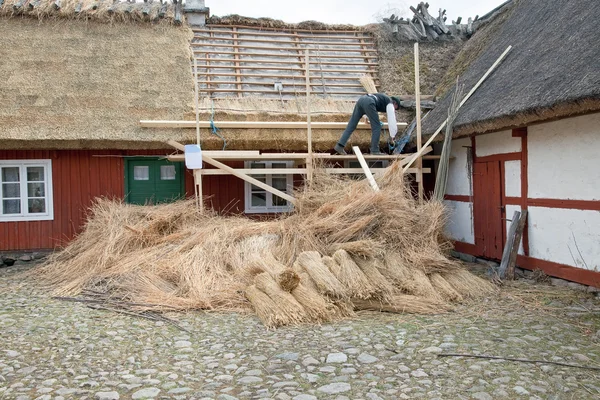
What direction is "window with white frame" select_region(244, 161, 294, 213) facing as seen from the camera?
toward the camera

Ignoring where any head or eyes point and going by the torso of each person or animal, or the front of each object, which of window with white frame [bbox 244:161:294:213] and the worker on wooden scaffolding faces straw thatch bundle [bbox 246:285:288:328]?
the window with white frame

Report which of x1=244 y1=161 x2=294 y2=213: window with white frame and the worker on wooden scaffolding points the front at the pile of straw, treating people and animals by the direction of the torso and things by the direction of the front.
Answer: the window with white frame

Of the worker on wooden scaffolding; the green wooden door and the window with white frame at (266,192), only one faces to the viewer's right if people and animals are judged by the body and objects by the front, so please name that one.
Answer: the worker on wooden scaffolding

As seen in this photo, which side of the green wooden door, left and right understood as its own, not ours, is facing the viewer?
front

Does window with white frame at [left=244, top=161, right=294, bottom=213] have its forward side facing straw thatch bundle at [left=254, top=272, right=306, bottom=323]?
yes

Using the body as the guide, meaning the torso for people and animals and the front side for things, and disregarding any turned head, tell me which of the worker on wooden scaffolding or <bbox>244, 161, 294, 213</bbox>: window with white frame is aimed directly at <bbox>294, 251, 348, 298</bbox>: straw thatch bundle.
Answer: the window with white frame

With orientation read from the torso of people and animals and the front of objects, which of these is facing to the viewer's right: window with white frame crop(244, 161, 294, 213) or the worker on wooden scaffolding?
the worker on wooden scaffolding

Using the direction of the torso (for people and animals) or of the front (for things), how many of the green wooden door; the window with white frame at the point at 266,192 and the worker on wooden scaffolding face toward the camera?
2

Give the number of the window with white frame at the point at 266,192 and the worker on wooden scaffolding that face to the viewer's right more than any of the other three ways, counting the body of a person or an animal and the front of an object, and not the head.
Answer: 1

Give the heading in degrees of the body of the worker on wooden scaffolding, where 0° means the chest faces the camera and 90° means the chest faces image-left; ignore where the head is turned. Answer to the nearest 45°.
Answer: approximately 270°

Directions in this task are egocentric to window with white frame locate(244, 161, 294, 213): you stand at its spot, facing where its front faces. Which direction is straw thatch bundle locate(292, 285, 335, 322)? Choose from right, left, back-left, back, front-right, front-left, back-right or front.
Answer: front

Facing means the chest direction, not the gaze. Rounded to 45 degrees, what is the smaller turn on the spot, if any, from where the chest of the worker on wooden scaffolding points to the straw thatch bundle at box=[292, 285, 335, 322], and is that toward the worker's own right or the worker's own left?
approximately 90° to the worker's own right

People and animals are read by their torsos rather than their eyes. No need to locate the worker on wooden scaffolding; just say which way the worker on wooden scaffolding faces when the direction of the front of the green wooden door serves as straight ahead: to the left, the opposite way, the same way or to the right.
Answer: to the left

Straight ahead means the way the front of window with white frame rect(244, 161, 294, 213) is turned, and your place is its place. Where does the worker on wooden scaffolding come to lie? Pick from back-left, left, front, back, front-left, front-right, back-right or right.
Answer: front-left

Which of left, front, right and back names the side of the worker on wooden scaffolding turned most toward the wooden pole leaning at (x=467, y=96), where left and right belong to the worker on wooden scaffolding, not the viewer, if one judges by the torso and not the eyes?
front
